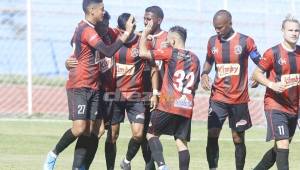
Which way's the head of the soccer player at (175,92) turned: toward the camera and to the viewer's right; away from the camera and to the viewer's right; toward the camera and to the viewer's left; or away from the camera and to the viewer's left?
away from the camera and to the viewer's left

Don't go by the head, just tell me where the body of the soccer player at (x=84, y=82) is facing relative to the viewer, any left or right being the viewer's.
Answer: facing to the right of the viewer

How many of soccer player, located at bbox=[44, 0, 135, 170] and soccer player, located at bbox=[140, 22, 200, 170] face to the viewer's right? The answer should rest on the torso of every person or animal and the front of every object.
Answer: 1

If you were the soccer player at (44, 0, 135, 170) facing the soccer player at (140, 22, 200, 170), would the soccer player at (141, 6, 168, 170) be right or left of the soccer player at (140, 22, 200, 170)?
left

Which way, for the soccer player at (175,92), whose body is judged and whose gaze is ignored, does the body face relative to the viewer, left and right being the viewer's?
facing away from the viewer and to the left of the viewer

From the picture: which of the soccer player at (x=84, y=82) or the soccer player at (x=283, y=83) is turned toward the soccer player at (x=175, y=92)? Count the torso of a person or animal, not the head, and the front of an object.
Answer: the soccer player at (x=84, y=82)

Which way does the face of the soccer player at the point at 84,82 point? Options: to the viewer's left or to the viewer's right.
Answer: to the viewer's right
